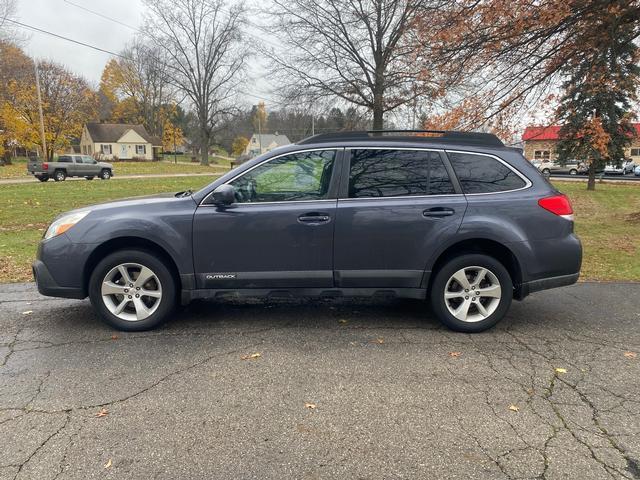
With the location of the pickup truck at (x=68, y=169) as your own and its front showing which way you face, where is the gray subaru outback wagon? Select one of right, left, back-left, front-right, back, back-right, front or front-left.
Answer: back-right

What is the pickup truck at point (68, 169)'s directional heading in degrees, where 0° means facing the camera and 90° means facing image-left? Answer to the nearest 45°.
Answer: approximately 225°

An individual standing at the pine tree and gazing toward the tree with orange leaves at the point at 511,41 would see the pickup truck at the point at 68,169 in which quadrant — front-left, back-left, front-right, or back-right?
front-right

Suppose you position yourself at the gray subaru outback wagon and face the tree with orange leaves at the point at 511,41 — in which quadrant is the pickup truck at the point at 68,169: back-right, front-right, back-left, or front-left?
front-left

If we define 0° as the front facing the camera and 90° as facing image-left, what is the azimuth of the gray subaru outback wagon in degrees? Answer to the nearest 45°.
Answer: approximately 90°

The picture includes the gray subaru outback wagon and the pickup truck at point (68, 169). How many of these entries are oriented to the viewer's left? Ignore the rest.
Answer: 1

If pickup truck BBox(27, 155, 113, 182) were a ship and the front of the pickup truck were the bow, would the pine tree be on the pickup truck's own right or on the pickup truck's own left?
on the pickup truck's own right

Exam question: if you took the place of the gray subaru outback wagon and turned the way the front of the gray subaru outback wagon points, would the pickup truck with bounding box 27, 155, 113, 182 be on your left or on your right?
on your right

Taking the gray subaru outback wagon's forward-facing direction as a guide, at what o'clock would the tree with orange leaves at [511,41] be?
The tree with orange leaves is roughly at 4 o'clock from the gray subaru outback wagon.

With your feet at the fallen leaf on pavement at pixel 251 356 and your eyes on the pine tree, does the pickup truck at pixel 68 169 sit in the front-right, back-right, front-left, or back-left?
front-left

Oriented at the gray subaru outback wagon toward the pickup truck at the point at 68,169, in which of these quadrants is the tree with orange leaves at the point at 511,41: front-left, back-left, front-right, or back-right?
front-right
